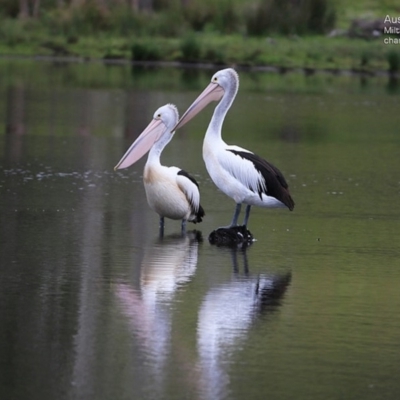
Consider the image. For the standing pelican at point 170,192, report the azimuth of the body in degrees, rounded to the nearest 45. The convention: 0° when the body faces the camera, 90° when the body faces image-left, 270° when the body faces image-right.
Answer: approximately 45°

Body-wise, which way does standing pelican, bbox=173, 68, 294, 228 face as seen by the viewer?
to the viewer's left
